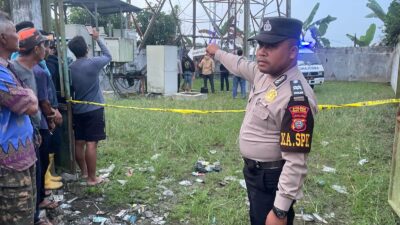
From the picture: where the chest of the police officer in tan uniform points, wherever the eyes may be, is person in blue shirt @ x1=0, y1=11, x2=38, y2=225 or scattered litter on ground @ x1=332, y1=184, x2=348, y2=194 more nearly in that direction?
the person in blue shirt

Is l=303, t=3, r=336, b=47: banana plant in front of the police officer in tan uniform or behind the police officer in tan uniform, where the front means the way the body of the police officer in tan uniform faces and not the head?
behind

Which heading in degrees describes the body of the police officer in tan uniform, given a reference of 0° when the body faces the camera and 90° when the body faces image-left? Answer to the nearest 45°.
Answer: approximately 45°

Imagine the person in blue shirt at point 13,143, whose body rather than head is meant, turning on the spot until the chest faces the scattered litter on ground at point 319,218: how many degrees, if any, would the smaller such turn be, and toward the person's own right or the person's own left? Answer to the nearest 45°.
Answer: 0° — they already face it

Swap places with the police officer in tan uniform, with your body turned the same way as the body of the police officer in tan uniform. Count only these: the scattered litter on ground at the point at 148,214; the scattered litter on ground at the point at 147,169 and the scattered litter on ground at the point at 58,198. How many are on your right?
3

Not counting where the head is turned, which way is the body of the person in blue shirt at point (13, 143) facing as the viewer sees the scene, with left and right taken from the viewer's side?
facing to the right of the viewer

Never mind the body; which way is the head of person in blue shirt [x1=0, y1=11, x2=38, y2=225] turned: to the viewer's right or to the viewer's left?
to the viewer's right

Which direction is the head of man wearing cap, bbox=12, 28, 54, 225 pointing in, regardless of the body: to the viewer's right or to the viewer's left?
to the viewer's right

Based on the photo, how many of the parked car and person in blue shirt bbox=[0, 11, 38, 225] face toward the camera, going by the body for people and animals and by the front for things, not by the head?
1

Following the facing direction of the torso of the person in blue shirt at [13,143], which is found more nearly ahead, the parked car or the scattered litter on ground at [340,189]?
the scattered litter on ground

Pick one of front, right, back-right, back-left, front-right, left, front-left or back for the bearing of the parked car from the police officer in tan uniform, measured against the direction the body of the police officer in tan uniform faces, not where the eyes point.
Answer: back-right
